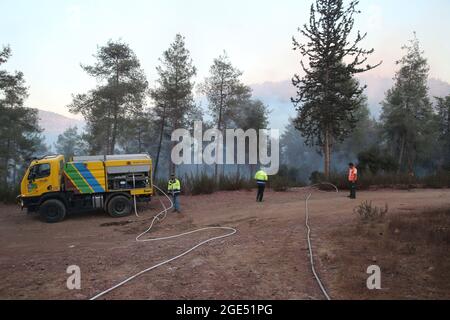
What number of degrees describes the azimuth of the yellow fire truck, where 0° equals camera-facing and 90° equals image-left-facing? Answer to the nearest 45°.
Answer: approximately 90°

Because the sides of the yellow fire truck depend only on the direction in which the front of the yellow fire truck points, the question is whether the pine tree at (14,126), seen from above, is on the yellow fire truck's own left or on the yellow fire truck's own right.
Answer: on the yellow fire truck's own right

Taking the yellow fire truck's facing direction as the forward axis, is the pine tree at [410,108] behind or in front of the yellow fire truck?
behind

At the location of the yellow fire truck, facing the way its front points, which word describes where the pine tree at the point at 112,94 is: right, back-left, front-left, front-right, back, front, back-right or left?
right
